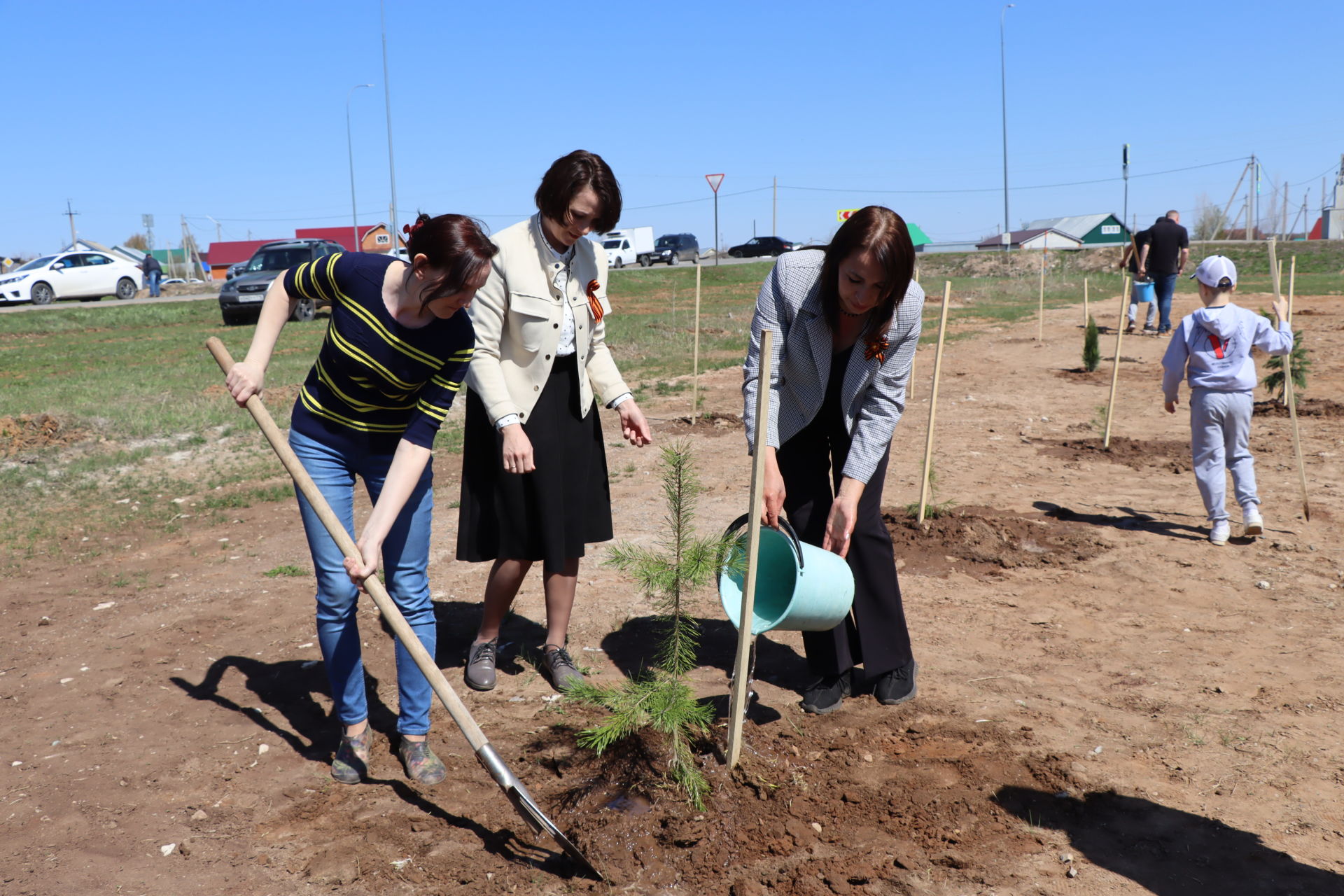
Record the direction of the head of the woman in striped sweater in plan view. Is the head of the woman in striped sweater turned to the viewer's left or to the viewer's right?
to the viewer's right

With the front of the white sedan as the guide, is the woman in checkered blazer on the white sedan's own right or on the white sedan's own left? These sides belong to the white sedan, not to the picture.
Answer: on the white sedan's own left

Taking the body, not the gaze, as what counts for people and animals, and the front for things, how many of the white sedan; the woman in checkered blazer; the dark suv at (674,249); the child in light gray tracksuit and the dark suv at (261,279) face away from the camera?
1

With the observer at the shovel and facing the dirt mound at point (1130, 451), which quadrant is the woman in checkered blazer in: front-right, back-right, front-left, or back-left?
front-right

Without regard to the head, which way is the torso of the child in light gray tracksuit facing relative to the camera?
away from the camera

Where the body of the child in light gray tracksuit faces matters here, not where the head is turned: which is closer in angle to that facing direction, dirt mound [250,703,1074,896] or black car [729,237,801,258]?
the black car

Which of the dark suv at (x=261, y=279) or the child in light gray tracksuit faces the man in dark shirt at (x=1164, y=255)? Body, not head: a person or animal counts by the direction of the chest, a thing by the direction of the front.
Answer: the child in light gray tracksuit

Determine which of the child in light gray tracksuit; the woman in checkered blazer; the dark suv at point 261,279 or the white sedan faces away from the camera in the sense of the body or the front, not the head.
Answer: the child in light gray tracksuit

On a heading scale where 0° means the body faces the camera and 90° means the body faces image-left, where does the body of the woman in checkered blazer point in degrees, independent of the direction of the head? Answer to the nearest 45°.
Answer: approximately 45°

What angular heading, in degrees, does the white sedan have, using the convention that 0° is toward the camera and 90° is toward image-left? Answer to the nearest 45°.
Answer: approximately 45°

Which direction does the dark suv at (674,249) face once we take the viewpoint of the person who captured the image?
facing the viewer and to the left of the viewer

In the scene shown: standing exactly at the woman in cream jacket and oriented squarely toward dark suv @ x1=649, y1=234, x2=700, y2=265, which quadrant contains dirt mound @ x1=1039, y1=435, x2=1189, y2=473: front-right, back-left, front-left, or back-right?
front-right

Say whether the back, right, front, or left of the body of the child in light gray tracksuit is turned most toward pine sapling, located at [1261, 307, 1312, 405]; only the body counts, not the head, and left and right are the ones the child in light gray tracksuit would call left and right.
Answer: front
